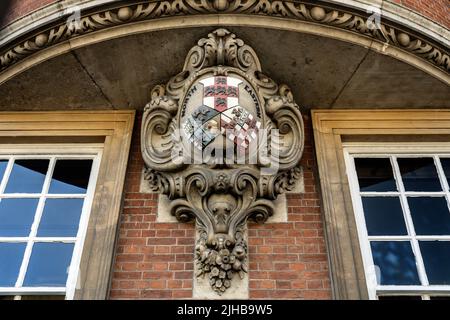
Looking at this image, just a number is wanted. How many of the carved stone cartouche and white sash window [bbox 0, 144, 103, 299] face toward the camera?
2

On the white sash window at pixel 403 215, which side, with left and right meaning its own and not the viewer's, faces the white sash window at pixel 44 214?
right

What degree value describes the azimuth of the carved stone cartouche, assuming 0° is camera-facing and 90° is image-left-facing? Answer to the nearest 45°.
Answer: approximately 0°

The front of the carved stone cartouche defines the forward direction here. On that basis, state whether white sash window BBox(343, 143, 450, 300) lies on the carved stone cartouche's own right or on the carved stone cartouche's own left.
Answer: on the carved stone cartouche's own left

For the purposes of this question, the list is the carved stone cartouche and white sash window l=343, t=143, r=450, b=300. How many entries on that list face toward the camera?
2

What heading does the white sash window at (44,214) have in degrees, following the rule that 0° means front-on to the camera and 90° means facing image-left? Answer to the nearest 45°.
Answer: approximately 0°

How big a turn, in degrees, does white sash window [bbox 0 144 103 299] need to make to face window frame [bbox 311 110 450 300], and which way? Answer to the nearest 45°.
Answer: approximately 45° to its left

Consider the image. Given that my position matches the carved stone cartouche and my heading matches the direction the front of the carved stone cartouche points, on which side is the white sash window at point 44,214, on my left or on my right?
on my right
